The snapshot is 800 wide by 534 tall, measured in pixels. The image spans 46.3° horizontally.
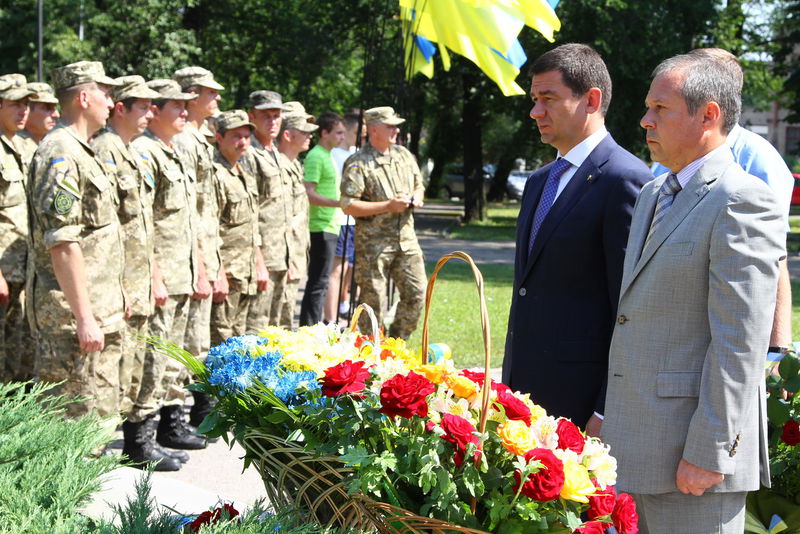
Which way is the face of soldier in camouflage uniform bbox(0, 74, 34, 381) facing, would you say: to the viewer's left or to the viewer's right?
to the viewer's right

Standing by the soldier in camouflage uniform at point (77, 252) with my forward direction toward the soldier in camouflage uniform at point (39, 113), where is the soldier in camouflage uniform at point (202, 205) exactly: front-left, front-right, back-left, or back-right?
front-right

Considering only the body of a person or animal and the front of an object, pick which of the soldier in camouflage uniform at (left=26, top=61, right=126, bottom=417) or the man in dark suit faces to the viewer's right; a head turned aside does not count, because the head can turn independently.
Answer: the soldier in camouflage uniform

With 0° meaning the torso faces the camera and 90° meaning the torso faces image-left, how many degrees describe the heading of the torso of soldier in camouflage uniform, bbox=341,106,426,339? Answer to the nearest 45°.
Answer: approximately 315°

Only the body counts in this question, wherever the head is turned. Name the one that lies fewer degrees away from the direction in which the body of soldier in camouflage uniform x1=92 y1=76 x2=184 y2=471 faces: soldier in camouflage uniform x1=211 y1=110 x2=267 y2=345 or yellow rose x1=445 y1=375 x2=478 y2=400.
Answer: the yellow rose

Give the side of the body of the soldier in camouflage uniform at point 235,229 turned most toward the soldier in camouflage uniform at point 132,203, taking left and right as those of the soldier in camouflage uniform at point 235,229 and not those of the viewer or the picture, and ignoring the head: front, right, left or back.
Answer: right

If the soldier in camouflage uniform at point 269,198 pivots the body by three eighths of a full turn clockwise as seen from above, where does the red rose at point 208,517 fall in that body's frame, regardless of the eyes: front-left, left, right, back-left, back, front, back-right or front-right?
left

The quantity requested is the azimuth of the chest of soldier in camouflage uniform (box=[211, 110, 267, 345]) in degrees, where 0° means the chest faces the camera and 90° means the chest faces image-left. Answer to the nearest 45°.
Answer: approximately 315°

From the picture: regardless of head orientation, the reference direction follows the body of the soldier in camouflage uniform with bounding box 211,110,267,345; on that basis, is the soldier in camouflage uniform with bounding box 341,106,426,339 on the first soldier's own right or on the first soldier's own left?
on the first soldier's own left

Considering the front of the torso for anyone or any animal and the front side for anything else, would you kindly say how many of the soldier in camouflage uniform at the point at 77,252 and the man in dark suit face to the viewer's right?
1

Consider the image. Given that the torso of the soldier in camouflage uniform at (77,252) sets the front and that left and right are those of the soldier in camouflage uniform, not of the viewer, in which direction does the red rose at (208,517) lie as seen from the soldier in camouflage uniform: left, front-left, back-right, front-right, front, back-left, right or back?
right

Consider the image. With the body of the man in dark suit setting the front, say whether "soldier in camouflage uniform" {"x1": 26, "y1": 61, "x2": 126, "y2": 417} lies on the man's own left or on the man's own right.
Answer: on the man's own right

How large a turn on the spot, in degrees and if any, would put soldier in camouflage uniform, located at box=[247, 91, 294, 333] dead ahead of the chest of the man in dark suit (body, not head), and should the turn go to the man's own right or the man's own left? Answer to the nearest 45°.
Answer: approximately 90° to the man's own right

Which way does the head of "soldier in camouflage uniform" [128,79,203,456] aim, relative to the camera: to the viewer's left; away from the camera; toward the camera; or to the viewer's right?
to the viewer's right

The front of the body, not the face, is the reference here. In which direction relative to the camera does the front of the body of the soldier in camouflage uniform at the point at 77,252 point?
to the viewer's right

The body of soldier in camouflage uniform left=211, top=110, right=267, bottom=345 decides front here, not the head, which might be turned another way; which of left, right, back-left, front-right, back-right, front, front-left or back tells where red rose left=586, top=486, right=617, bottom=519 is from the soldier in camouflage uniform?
front-right

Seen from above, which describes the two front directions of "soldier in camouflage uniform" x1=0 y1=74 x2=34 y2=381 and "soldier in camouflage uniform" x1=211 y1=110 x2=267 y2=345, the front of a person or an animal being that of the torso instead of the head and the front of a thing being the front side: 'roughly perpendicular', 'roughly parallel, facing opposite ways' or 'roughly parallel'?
roughly parallel

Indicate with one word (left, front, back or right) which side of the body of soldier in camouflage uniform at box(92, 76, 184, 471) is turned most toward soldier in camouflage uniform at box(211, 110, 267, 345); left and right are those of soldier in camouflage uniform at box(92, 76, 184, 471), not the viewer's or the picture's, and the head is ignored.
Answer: left

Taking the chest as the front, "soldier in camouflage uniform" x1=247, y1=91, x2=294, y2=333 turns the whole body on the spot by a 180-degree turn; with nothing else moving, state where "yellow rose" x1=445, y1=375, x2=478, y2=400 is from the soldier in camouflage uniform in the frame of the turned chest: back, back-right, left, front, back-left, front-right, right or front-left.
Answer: back-left
